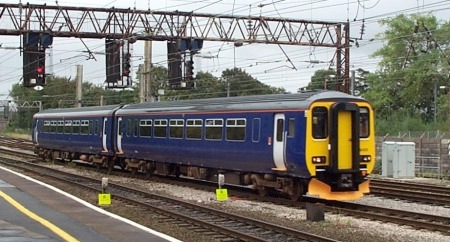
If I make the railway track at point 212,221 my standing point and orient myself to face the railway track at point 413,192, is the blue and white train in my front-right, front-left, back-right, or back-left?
front-left

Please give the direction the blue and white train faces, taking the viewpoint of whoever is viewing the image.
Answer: facing the viewer and to the right of the viewer

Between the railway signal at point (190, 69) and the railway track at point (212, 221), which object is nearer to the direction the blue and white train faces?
the railway track

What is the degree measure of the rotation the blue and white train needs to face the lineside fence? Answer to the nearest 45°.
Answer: approximately 90° to its left

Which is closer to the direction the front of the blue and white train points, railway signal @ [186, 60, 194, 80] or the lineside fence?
the lineside fence

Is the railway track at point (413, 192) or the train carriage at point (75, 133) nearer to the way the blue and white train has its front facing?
the railway track

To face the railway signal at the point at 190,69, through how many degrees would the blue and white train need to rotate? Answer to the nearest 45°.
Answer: approximately 135° to its left

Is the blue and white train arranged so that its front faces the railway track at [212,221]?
no
